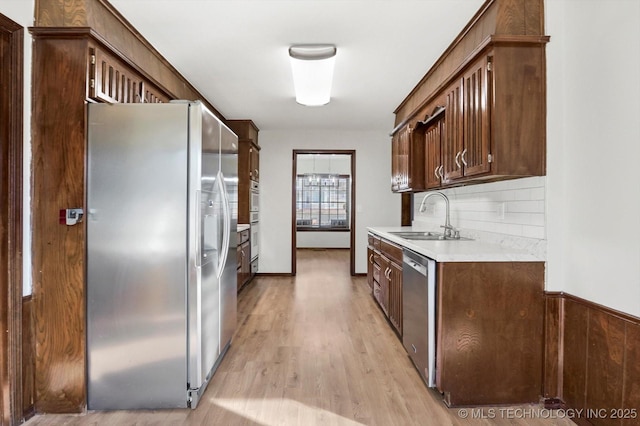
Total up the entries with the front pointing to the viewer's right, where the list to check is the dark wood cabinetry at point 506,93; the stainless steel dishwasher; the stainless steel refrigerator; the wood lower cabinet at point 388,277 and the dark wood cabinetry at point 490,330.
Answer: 1

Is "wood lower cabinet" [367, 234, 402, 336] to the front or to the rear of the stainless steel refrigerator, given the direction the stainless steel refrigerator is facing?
to the front

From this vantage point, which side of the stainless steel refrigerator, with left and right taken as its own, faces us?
right

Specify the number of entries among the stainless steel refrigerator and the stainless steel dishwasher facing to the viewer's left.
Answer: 1

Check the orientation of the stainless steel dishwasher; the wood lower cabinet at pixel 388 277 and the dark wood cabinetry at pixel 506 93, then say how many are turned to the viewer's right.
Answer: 0

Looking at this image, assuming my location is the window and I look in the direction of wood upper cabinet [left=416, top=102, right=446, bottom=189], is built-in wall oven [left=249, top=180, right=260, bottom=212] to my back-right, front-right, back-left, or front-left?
front-right

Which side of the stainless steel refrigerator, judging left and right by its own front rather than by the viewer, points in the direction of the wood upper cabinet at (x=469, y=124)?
front

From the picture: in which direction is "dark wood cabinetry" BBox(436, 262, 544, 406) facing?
to the viewer's left

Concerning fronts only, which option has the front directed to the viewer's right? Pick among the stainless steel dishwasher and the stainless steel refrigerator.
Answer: the stainless steel refrigerator

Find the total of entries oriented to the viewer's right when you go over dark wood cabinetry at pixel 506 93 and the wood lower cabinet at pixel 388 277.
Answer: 0

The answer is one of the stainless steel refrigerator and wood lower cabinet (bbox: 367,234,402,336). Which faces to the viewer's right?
the stainless steel refrigerator

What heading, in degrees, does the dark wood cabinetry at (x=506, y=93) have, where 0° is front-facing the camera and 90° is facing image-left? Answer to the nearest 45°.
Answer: approximately 90°

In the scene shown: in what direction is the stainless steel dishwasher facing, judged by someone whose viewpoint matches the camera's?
facing to the left of the viewer

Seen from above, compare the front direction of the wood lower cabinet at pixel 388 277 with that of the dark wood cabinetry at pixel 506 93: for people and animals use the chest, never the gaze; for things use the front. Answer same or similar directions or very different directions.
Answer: same or similar directions

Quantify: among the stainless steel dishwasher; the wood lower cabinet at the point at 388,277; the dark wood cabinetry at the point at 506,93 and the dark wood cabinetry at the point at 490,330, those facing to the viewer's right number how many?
0

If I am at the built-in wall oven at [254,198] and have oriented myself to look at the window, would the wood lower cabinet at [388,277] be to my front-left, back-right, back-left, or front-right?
back-right

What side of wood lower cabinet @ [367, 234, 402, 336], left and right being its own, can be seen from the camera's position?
left
